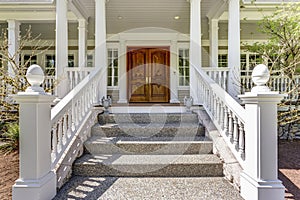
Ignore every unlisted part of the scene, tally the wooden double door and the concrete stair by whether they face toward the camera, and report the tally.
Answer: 2

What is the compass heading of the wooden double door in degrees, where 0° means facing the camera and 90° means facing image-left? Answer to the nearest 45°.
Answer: approximately 0°

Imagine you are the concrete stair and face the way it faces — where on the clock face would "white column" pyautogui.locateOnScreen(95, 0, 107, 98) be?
The white column is roughly at 5 o'clock from the concrete stair.

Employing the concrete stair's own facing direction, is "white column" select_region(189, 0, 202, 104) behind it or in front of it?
behind

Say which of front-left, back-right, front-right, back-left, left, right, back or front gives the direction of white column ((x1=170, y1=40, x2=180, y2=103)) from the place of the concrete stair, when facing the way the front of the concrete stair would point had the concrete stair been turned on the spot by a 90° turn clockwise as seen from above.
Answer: right
